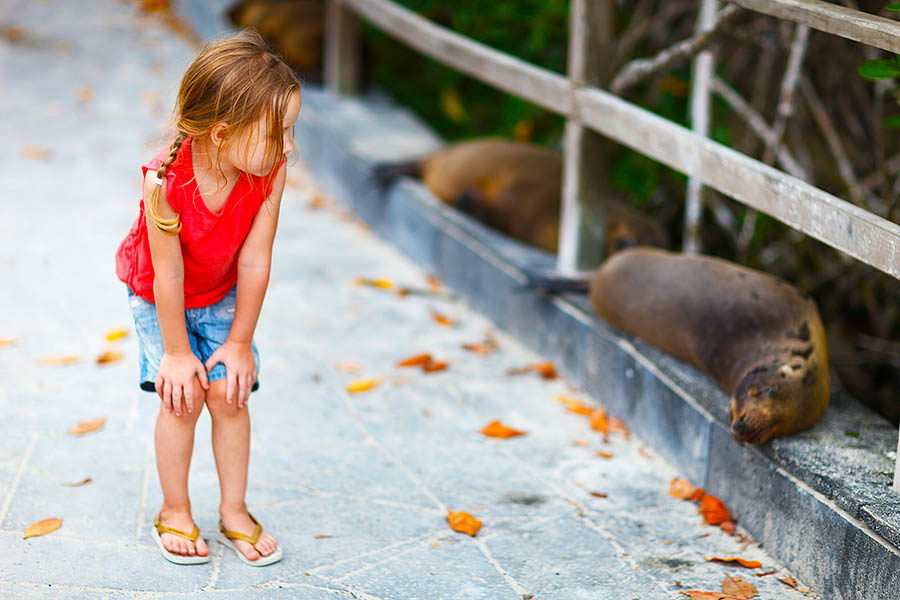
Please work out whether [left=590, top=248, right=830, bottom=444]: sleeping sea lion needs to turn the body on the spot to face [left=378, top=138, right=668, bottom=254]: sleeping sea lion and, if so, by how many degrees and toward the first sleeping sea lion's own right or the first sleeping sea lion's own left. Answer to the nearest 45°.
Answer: approximately 180°

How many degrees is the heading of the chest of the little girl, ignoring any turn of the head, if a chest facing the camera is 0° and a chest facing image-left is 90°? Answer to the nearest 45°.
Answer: approximately 315°

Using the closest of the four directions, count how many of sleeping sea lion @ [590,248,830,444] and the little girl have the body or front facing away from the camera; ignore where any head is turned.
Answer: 0

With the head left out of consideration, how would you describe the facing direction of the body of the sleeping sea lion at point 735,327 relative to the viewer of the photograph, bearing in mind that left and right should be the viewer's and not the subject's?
facing the viewer and to the right of the viewer

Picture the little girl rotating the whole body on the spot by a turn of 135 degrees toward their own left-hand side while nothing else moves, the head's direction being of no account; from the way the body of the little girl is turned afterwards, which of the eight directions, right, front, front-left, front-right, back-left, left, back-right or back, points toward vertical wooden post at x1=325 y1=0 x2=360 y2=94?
front

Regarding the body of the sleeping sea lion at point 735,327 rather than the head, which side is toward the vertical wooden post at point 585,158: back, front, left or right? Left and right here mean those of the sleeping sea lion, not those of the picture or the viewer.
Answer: back

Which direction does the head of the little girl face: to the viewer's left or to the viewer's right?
to the viewer's right

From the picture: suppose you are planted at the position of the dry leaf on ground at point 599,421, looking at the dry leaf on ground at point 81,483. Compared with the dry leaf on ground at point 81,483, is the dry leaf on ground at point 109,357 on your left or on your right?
right

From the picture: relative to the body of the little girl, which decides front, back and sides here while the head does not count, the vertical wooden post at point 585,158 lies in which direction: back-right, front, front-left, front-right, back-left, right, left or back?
left

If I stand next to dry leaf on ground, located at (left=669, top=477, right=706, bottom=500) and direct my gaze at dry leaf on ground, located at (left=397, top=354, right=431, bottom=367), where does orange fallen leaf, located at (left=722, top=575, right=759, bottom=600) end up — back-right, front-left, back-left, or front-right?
back-left

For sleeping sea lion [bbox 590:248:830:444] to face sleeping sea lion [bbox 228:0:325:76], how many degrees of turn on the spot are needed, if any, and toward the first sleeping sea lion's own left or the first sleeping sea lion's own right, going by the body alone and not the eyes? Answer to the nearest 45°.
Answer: approximately 180°
